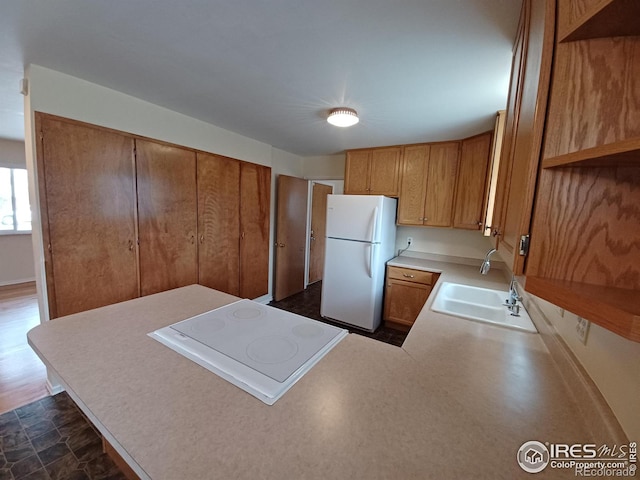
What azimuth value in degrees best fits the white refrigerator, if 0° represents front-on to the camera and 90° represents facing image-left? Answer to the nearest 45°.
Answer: approximately 45°

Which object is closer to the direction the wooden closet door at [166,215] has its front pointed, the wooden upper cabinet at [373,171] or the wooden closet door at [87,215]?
the wooden upper cabinet

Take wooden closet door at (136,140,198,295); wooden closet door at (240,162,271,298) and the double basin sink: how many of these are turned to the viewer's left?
1

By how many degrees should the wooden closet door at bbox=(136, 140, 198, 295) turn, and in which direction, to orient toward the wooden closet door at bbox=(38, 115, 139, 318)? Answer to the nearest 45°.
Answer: approximately 90° to its right

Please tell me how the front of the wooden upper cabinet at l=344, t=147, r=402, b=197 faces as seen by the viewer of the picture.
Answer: facing the viewer and to the left of the viewer

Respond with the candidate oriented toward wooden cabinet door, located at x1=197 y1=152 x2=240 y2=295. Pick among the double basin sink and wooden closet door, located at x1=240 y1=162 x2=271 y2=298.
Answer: the double basin sink

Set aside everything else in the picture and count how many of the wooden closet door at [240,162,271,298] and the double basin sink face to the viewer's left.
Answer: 1

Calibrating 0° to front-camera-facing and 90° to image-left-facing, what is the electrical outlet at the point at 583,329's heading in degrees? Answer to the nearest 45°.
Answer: approximately 45°

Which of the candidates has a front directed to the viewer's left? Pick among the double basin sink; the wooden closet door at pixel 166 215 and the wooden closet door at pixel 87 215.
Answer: the double basin sink

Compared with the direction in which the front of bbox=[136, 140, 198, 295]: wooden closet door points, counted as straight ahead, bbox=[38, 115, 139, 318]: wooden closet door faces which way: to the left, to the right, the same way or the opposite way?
the same way

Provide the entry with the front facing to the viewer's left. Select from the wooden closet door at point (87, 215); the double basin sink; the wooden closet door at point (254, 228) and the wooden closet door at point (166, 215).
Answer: the double basin sink

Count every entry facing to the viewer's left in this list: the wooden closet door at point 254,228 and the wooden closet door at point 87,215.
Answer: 0

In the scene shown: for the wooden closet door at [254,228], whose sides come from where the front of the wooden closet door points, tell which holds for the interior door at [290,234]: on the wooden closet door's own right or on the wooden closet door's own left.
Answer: on the wooden closet door's own left

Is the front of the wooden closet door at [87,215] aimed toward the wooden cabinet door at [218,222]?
no

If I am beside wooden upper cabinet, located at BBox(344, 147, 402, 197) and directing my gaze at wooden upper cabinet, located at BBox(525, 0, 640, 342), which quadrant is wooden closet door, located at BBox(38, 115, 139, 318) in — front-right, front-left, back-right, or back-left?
front-right

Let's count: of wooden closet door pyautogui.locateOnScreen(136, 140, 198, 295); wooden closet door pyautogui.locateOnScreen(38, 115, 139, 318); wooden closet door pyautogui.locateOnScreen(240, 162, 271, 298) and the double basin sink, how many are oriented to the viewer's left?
1

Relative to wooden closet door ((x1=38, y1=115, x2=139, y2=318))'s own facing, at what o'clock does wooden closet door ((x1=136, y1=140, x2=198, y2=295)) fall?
wooden closet door ((x1=136, y1=140, x2=198, y2=295)) is roughly at 10 o'clock from wooden closet door ((x1=38, y1=115, x2=139, y2=318)).

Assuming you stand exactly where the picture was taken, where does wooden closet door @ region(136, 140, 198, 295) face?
facing the viewer and to the right of the viewer

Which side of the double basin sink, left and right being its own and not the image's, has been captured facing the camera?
left

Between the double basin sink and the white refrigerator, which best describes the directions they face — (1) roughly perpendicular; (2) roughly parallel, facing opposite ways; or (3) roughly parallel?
roughly perpendicular
